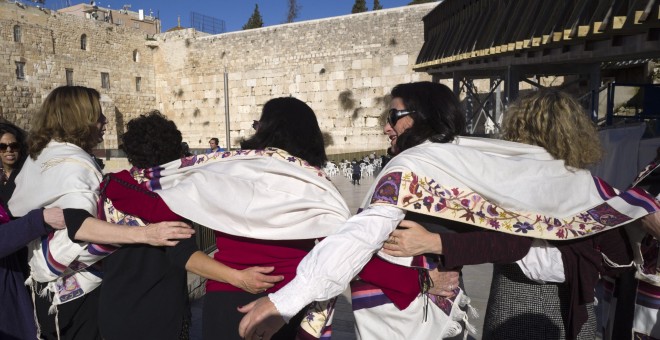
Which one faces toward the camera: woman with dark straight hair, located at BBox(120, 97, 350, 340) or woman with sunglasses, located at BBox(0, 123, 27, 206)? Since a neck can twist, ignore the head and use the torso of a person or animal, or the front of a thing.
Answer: the woman with sunglasses

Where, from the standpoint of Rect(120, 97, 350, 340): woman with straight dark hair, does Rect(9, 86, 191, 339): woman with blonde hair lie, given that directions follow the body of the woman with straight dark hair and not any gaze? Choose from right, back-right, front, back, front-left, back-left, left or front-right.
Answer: front-left

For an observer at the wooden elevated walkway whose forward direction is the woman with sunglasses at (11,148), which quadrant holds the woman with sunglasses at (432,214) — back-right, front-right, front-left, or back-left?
front-left

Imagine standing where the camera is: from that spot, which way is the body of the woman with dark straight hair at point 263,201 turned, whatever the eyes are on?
away from the camera

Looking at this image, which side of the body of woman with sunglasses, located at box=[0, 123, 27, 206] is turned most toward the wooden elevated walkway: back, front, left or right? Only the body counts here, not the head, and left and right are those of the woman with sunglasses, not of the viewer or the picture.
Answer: left

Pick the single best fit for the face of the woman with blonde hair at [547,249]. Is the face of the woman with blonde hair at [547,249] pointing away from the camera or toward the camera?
away from the camera

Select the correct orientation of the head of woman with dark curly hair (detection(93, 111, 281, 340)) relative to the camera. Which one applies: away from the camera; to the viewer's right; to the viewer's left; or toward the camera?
away from the camera

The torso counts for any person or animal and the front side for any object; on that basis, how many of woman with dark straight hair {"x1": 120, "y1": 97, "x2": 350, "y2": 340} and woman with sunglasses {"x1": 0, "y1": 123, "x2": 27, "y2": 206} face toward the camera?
1

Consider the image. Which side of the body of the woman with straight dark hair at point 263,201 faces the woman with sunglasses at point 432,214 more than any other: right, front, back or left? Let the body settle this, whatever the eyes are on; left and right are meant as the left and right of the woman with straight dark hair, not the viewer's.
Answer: right

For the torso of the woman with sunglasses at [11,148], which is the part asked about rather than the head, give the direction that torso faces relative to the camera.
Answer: toward the camera

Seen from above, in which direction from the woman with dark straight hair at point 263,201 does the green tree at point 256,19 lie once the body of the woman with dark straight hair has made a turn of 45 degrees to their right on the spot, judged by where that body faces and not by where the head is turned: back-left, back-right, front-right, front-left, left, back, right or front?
front-left

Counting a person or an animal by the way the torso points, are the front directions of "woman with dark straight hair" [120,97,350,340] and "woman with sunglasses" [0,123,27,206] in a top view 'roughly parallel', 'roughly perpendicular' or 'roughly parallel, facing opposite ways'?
roughly parallel, facing opposite ways

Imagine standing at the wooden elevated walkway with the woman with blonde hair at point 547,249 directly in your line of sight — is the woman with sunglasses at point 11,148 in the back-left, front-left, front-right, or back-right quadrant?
front-right

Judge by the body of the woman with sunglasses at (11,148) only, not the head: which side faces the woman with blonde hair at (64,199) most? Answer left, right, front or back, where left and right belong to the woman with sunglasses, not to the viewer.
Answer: front

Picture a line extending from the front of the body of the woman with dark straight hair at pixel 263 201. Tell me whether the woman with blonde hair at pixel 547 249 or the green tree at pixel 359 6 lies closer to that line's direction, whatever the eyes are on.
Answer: the green tree

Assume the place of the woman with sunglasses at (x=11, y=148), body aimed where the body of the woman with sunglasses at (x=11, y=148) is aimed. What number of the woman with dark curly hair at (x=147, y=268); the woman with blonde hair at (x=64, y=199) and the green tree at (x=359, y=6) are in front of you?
2

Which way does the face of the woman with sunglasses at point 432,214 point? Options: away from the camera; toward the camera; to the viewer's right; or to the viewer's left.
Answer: to the viewer's left
